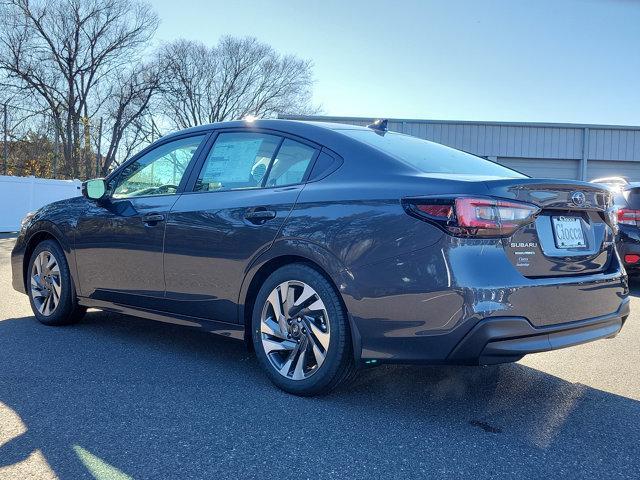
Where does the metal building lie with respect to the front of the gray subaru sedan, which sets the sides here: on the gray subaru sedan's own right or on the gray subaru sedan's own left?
on the gray subaru sedan's own right

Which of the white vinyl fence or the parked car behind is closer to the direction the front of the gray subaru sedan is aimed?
the white vinyl fence

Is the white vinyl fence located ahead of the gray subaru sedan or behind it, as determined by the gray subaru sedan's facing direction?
ahead

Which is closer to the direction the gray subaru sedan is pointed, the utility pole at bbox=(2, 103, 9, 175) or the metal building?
the utility pole

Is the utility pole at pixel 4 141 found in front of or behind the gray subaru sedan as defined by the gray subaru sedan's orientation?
in front

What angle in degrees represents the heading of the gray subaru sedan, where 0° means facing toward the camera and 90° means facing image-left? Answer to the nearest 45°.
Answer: approximately 135°

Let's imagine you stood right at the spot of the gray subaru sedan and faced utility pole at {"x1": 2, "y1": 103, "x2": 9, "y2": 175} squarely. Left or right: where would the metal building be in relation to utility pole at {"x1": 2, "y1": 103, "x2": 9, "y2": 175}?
right

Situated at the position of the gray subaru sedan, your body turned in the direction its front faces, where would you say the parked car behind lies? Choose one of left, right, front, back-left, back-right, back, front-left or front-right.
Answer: right

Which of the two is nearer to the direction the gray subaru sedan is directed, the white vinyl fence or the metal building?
the white vinyl fence
